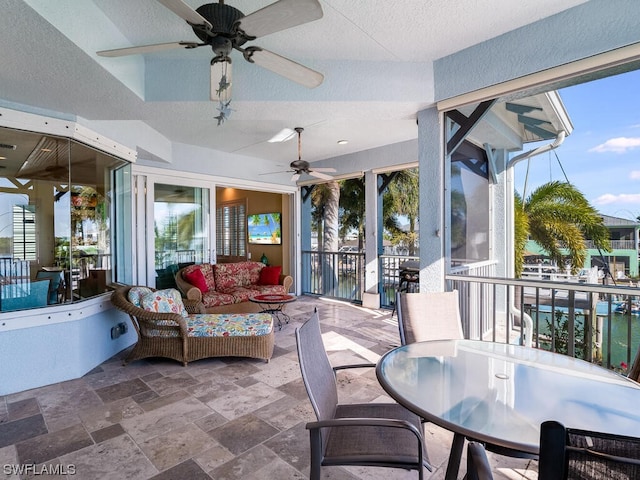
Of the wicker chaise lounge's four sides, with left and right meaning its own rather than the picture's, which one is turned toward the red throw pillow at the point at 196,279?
left

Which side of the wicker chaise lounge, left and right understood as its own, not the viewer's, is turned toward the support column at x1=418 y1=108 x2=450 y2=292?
front

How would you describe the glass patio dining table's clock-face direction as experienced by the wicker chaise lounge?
The glass patio dining table is roughly at 2 o'clock from the wicker chaise lounge.

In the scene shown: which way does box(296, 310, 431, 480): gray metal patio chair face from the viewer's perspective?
to the viewer's right

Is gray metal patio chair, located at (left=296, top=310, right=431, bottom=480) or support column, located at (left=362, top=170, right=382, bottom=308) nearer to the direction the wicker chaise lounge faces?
the support column

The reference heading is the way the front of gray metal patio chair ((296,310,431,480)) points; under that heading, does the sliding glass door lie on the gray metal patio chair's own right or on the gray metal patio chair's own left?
on the gray metal patio chair's own left

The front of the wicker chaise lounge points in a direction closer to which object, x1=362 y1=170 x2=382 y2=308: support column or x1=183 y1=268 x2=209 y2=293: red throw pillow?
the support column

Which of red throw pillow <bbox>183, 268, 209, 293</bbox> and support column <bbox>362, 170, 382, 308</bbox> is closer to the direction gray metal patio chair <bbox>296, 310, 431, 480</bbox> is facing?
the support column

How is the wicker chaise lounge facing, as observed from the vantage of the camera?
facing to the right of the viewer

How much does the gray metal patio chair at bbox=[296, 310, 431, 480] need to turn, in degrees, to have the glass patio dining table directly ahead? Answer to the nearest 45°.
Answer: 0° — it already faces it

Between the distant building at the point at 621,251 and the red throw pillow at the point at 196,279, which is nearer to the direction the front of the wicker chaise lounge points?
the distant building

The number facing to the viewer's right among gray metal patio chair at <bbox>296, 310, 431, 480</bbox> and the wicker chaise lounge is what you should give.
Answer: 2
